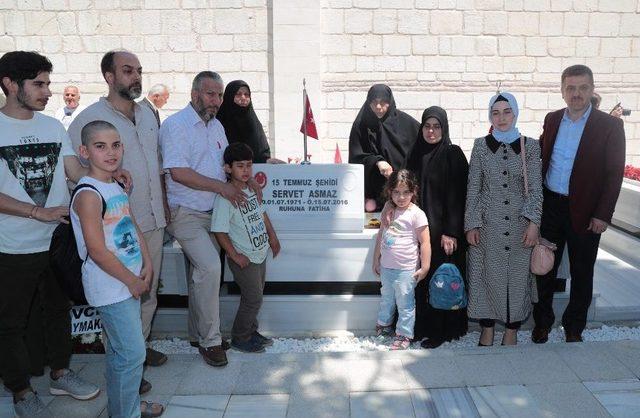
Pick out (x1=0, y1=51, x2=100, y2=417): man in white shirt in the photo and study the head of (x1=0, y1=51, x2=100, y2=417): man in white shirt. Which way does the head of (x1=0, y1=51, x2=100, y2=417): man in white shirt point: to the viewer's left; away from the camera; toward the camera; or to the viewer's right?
to the viewer's right

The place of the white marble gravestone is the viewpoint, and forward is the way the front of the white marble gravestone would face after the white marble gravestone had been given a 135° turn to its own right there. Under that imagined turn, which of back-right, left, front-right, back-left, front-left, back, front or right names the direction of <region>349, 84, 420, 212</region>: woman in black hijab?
right

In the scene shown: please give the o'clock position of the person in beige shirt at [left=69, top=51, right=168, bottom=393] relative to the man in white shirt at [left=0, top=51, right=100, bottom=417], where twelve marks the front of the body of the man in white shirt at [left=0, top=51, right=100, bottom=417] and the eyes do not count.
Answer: the person in beige shirt at [left=69, top=51, right=168, bottom=393] is roughly at 10 o'clock from the man in white shirt at [left=0, top=51, right=100, bottom=417].

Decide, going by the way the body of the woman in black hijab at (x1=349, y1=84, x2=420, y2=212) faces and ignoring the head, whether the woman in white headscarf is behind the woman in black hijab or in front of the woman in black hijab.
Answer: in front

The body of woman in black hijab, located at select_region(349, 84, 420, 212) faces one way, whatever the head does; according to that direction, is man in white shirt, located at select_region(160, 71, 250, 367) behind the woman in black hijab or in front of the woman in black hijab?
in front

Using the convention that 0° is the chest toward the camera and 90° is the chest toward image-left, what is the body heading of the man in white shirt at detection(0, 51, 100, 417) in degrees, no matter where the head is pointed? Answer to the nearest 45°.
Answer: approximately 315°

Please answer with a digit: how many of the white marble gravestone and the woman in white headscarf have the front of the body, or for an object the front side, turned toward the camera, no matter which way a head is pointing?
2

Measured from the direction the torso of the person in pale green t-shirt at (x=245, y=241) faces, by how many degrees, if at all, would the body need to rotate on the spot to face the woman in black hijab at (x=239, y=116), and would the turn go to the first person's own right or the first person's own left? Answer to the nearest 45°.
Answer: approximately 135° to the first person's own left
